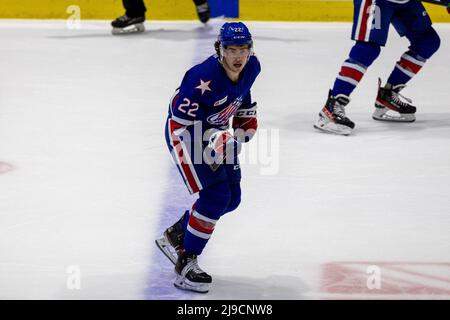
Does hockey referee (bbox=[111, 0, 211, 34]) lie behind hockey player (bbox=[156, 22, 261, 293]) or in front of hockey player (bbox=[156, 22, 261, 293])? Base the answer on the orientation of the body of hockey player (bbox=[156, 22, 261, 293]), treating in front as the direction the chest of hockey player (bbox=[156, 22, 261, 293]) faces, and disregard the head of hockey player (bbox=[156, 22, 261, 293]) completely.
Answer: behind
